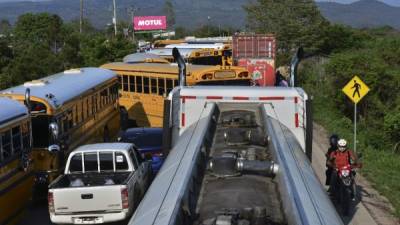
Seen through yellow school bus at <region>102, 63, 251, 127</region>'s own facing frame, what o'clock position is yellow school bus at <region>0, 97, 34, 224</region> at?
yellow school bus at <region>0, 97, 34, 224</region> is roughly at 2 o'clock from yellow school bus at <region>102, 63, 251, 127</region>.

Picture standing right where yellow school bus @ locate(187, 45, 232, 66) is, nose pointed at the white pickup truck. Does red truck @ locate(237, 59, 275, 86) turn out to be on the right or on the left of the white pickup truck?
left

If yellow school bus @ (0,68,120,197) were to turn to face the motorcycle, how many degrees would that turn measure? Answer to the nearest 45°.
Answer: approximately 90° to its left

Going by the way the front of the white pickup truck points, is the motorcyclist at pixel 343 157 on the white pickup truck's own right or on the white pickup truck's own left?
on the white pickup truck's own right

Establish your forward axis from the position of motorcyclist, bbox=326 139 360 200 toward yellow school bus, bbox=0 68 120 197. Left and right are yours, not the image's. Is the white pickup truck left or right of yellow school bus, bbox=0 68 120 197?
left

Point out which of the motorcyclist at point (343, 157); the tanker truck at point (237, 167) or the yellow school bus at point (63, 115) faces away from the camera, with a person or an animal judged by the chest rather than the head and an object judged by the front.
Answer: the tanker truck

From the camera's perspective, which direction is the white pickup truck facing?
away from the camera

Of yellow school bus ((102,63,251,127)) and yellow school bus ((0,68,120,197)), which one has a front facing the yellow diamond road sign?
yellow school bus ((102,63,251,127))

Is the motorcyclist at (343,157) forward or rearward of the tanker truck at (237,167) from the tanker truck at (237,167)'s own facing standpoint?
forward

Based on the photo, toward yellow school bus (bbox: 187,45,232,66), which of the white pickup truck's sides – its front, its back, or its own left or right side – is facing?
front

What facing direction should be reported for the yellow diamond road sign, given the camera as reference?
facing the viewer

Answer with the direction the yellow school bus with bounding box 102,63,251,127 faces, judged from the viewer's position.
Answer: facing the viewer and to the right of the viewer

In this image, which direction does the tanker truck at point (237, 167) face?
away from the camera

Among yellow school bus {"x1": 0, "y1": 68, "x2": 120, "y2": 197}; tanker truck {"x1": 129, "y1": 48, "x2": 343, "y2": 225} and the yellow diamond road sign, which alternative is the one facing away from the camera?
the tanker truck
